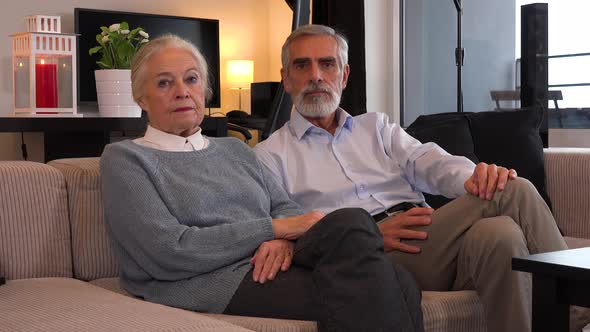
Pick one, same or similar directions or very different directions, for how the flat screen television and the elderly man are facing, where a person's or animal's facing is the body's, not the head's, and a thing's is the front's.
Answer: same or similar directions

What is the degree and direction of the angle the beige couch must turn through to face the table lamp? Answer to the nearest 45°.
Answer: approximately 180°

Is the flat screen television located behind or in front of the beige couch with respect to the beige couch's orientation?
behind

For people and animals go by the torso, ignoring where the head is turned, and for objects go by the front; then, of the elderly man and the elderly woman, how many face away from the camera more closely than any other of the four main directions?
0

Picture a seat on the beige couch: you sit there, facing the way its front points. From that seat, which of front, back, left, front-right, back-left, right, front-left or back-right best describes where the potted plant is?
back

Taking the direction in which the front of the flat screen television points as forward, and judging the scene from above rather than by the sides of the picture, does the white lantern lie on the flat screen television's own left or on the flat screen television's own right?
on the flat screen television's own right

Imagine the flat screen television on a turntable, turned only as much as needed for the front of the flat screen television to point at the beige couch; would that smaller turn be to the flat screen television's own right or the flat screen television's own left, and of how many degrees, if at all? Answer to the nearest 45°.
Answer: approximately 45° to the flat screen television's own right

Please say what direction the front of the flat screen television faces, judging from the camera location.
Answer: facing the viewer and to the right of the viewer

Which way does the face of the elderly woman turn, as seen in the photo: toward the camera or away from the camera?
toward the camera

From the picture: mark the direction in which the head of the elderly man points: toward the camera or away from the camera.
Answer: toward the camera

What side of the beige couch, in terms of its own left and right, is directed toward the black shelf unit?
back

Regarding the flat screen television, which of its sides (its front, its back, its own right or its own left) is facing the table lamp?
left

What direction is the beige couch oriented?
toward the camera
